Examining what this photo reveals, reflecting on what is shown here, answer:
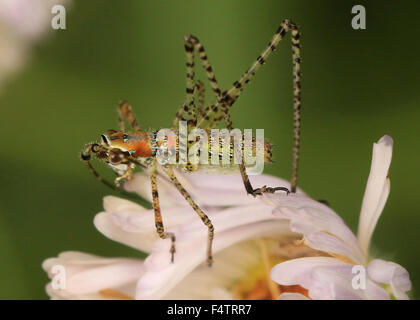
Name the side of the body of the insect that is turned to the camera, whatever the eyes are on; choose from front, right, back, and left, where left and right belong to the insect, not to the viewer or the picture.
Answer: left
